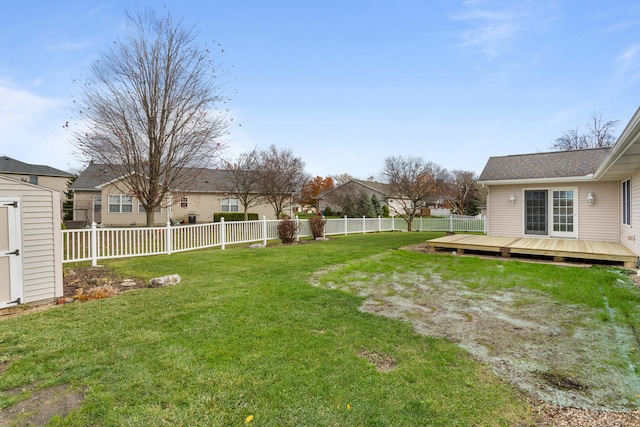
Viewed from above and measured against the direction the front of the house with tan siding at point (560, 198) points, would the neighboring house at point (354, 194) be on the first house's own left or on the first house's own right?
on the first house's own right

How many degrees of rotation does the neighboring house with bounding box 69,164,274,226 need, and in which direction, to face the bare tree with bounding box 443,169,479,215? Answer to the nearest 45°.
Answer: approximately 90° to its right

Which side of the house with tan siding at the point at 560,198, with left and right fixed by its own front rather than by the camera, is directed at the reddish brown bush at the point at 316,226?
right

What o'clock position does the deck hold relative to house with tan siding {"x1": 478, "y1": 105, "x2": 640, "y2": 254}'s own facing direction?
The deck is roughly at 12 o'clock from the house with tan siding.

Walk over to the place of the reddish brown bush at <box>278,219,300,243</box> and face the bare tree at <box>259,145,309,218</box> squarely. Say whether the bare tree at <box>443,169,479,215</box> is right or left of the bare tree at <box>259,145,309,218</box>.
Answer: right

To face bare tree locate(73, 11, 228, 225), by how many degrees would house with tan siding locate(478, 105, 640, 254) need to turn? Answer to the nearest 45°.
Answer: approximately 90° to its right

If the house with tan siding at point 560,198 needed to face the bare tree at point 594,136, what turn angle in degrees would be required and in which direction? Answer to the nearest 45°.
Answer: approximately 180°

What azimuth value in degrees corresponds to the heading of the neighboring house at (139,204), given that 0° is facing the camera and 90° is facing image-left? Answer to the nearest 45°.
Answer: approximately 180°

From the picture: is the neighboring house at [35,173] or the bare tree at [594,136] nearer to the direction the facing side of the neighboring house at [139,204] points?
the neighboring house
